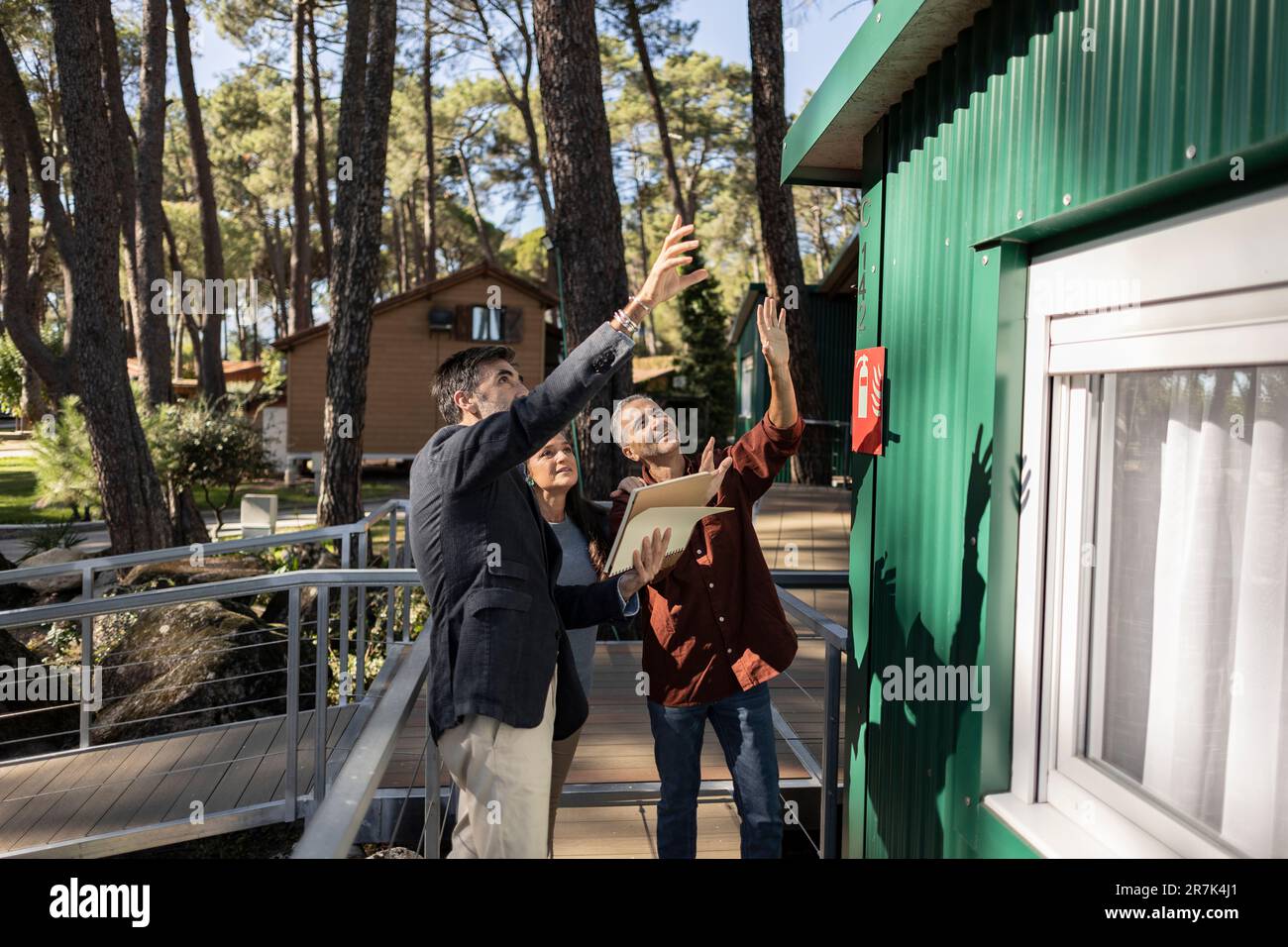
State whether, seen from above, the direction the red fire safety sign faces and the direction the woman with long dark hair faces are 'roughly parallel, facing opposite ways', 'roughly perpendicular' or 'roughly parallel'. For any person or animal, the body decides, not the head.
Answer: roughly perpendicular

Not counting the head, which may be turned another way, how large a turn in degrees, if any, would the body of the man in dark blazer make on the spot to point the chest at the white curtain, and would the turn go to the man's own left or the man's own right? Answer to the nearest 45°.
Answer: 0° — they already face it

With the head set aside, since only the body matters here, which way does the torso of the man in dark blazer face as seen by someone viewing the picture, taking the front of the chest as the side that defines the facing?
to the viewer's right

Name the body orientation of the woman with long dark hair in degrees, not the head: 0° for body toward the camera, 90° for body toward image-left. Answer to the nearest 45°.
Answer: approximately 315°

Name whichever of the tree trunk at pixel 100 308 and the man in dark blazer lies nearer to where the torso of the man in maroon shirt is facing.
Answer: the man in dark blazer

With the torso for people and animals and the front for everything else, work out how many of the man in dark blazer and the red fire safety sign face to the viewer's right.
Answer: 1

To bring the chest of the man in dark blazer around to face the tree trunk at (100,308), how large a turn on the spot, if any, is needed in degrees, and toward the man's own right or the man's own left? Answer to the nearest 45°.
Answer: approximately 135° to the man's own left

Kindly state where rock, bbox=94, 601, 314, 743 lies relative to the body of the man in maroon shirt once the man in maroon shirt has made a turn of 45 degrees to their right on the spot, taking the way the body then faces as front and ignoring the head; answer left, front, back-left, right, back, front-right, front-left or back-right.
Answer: right
